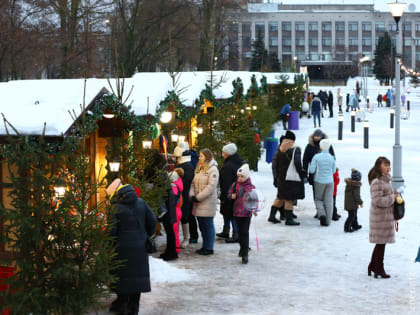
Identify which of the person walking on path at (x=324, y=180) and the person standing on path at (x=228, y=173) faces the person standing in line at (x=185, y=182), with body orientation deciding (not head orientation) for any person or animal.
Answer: the person standing on path at (x=228, y=173)

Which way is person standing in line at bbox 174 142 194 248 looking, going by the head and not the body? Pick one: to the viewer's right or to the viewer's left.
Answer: to the viewer's left

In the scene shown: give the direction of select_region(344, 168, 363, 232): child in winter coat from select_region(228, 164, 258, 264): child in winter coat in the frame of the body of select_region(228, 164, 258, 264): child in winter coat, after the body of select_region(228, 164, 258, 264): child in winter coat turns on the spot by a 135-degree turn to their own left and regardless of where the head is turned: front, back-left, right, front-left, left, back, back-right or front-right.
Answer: front-left

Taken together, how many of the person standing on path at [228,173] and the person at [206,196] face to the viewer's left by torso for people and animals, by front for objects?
2

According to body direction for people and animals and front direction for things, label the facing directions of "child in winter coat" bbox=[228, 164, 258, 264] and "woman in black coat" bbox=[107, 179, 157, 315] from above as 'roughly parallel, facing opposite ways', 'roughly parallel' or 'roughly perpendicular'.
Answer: roughly perpendicular

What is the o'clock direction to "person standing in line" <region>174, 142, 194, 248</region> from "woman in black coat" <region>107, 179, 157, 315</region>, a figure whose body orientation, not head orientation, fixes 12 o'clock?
The person standing in line is roughly at 2 o'clock from the woman in black coat.

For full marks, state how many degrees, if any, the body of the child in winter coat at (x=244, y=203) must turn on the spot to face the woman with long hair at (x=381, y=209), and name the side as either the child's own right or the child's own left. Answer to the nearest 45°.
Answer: approximately 135° to the child's own left

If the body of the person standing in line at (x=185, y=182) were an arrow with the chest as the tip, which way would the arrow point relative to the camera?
to the viewer's left

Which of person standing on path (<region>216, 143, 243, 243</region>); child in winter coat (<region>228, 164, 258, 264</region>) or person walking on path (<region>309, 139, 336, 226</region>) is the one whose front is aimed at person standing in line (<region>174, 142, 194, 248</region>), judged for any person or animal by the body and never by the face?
person standing on path (<region>216, 143, 243, 243</region>)

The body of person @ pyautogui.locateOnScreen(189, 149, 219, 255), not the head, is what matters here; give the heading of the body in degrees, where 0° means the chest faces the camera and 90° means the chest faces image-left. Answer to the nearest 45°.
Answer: approximately 90°

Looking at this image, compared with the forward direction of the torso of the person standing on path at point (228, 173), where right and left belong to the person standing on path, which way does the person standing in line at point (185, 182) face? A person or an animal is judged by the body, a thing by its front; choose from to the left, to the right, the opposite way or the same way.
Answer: the same way

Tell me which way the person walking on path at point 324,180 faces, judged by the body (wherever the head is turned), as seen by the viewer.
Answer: away from the camera

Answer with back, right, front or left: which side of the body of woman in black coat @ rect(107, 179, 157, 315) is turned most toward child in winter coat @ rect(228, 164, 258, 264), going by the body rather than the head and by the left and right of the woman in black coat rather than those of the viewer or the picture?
right

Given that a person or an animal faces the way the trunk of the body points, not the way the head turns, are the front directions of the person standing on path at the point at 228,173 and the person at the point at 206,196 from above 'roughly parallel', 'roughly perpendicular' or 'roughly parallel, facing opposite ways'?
roughly parallel
